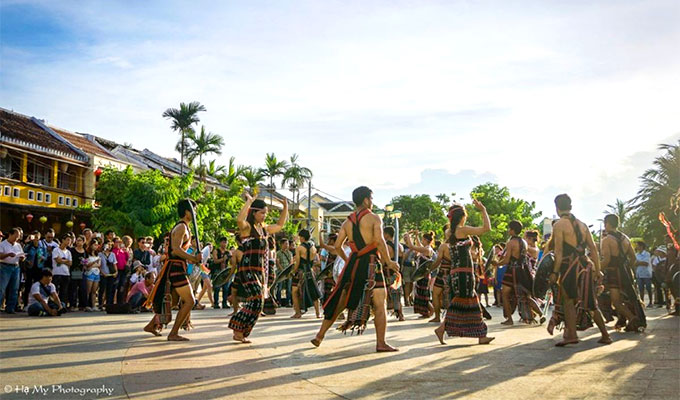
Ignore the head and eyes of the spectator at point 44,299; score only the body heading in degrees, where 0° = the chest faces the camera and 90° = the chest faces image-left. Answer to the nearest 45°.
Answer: approximately 315°

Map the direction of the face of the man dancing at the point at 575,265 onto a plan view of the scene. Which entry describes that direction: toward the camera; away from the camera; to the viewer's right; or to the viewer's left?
away from the camera

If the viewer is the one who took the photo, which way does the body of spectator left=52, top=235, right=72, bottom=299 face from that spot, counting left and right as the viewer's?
facing the viewer and to the right of the viewer

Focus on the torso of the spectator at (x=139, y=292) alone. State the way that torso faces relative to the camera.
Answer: to the viewer's right

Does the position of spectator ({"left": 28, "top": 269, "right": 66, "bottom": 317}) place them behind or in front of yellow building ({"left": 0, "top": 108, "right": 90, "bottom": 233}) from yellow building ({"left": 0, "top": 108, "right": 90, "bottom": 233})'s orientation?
in front

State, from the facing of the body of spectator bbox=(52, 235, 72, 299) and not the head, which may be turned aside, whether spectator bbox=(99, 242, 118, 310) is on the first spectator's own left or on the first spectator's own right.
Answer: on the first spectator's own left

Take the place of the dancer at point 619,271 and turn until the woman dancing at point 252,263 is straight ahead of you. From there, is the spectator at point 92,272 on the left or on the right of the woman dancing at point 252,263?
right

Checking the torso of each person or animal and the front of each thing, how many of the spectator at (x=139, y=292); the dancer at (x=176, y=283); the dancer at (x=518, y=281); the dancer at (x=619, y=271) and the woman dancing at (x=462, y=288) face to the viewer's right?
3

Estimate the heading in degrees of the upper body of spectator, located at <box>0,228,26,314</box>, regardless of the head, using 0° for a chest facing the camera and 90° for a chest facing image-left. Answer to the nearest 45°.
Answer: approximately 315°
